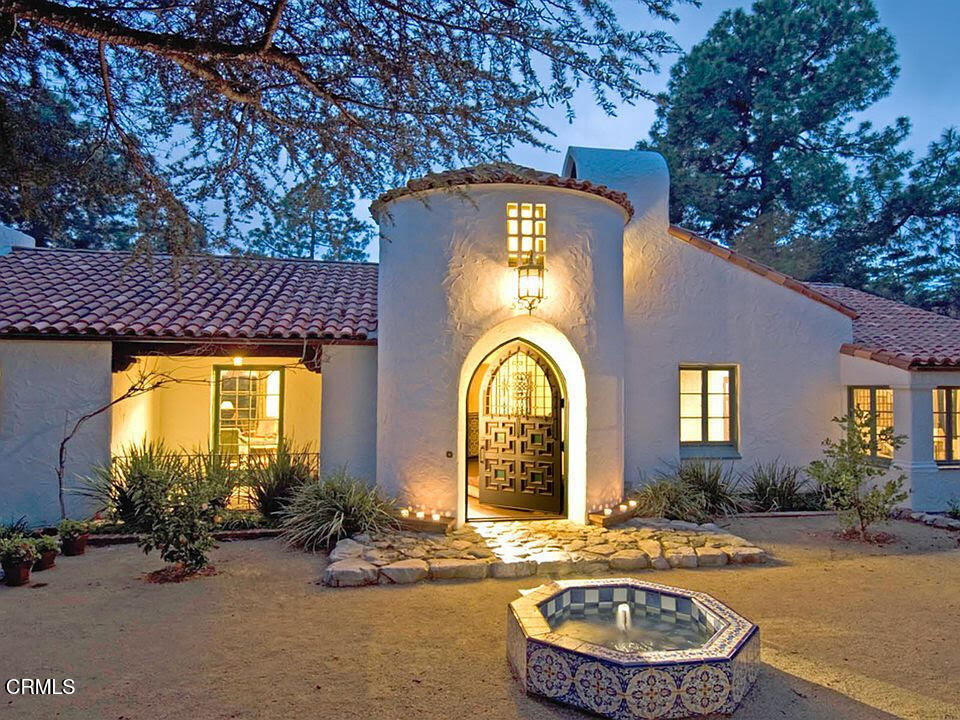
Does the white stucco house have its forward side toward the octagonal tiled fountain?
yes

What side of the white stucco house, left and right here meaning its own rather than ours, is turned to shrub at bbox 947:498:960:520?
left

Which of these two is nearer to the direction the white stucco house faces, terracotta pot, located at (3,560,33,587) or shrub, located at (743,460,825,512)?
the terracotta pot

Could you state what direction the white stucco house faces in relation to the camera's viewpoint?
facing the viewer

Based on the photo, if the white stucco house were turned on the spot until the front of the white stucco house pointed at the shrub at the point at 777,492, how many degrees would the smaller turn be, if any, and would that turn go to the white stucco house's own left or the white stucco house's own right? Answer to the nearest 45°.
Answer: approximately 90° to the white stucco house's own left

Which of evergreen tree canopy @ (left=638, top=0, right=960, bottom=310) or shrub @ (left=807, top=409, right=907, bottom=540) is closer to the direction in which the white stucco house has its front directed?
the shrub

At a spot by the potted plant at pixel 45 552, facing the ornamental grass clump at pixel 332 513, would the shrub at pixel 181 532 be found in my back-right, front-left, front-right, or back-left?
front-right
